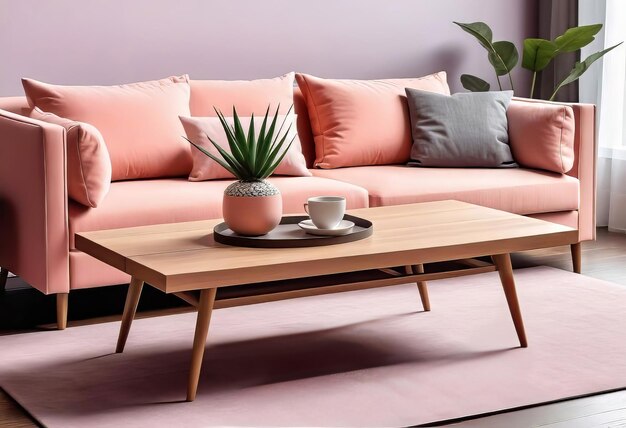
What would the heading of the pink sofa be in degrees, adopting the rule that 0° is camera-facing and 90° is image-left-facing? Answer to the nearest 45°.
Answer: approximately 315°

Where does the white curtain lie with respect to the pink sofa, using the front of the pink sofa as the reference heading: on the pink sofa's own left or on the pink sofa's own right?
on the pink sofa's own left
